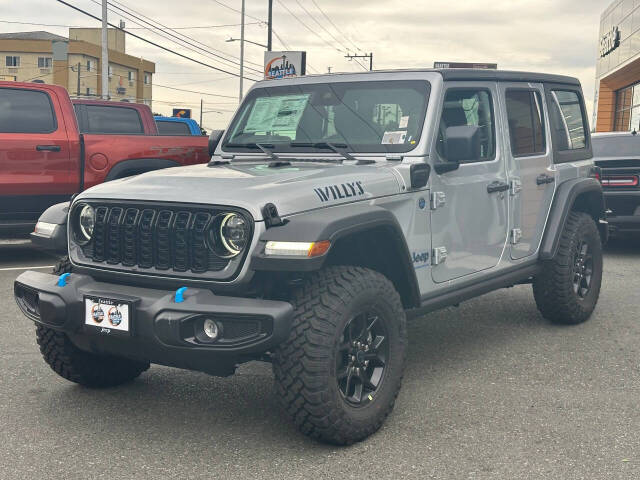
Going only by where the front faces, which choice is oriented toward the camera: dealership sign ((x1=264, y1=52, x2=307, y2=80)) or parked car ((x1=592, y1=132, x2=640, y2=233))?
the dealership sign

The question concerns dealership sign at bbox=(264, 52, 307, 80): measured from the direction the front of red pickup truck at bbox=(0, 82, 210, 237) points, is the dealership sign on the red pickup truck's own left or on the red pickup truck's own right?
on the red pickup truck's own right

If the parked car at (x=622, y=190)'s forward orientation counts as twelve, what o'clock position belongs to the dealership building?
The dealership building is roughly at 12 o'clock from the parked car.

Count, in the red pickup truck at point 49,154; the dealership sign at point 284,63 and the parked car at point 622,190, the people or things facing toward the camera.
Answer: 1

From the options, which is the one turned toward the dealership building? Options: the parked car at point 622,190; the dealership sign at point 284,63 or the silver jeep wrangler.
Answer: the parked car

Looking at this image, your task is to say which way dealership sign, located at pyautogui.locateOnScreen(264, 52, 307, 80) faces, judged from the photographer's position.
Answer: facing the viewer

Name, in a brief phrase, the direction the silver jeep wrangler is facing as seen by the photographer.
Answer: facing the viewer and to the left of the viewer

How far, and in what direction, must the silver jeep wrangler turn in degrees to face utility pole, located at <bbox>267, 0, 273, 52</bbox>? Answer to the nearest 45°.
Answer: approximately 135° to its right

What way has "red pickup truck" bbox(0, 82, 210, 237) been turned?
to the viewer's left

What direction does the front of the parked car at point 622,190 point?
away from the camera

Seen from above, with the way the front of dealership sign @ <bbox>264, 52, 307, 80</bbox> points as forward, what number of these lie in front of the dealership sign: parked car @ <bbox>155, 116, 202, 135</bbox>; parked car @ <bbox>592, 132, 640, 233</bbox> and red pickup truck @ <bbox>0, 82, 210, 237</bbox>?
3

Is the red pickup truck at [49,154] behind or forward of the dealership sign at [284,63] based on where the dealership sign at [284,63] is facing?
forward

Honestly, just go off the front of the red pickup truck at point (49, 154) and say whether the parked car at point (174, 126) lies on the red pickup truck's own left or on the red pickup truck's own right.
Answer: on the red pickup truck's own right

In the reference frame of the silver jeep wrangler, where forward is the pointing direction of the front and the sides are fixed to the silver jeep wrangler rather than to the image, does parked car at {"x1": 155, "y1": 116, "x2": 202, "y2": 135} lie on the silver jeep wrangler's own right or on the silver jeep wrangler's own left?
on the silver jeep wrangler's own right

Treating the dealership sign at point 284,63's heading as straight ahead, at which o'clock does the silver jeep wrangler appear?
The silver jeep wrangler is roughly at 12 o'clock from the dealership sign.

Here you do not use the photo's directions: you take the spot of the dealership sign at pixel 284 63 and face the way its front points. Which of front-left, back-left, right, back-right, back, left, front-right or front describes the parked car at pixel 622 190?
front

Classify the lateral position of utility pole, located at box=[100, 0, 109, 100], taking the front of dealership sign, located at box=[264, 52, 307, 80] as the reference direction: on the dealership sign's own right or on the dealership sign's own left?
on the dealership sign's own right

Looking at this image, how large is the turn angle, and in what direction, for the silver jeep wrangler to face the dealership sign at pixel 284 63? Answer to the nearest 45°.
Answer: approximately 135° to its right

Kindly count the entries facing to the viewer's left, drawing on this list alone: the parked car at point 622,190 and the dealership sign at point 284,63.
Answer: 0
